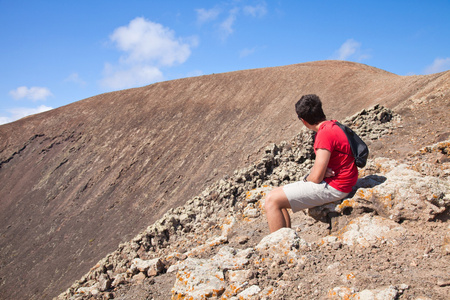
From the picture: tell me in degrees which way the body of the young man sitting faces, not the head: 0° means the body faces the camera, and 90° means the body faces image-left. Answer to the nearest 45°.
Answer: approximately 90°

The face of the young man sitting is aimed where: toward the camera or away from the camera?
away from the camera
